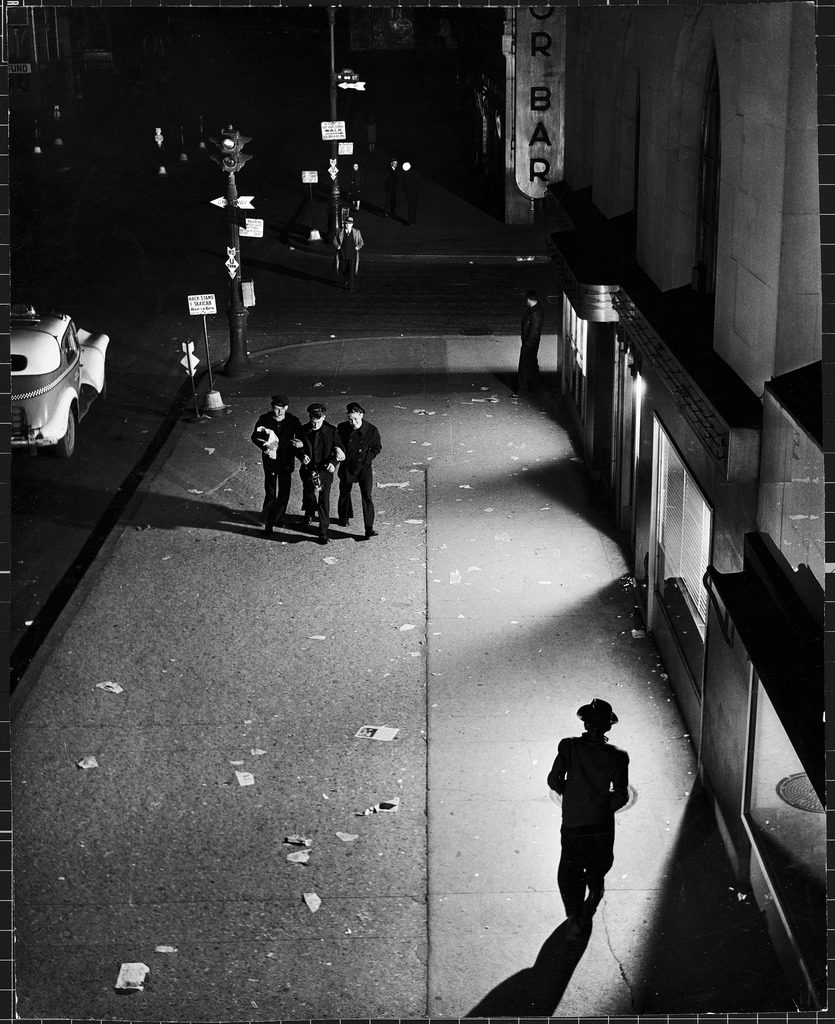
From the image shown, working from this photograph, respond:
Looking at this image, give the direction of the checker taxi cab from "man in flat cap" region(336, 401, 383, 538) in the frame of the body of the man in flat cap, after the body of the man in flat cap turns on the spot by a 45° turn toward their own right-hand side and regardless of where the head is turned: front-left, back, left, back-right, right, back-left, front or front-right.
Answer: right

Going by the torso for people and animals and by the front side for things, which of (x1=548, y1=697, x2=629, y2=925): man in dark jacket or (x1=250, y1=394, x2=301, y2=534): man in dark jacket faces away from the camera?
(x1=548, y1=697, x2=629, y2=925): man in dark jacket

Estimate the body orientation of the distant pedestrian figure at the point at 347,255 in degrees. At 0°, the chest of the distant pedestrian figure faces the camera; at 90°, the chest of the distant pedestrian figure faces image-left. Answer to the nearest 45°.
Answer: approximately 0°

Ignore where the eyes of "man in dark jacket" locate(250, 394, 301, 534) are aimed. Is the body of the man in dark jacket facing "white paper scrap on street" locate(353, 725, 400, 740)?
yes

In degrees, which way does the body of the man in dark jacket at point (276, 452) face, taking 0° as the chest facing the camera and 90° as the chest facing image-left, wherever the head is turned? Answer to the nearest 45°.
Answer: approximately 0°

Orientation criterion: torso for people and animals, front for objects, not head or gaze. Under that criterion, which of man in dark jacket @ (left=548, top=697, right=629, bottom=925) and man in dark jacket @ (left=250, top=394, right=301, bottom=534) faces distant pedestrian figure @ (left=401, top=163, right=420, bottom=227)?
man in dark jacket @ (left=548, top=697, right=629, bottom=925)

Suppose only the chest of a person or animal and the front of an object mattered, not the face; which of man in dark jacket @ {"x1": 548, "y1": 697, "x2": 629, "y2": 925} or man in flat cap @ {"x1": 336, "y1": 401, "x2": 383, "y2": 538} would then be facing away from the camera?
the man in dark jacket

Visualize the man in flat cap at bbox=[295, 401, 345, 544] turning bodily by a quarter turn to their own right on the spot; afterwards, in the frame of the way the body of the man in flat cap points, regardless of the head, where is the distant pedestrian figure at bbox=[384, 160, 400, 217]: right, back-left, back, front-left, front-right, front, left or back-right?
right

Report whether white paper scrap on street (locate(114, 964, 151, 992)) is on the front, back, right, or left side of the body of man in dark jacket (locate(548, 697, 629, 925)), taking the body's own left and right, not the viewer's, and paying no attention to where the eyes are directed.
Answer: left

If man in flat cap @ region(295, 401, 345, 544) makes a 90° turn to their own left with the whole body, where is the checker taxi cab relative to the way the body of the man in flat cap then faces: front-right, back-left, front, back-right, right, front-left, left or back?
back-left
